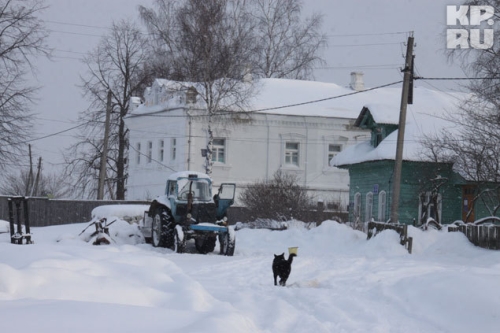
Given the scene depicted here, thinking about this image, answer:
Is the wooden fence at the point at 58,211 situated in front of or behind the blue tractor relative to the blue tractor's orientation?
behind

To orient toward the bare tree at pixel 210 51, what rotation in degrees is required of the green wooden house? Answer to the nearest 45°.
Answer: approximately 45° to its right

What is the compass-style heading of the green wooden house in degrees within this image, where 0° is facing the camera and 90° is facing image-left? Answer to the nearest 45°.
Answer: approximately 45°

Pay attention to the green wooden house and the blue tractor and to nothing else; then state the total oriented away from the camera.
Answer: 0

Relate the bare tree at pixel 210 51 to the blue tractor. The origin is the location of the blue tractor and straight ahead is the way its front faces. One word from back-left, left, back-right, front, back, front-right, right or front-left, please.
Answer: back-left

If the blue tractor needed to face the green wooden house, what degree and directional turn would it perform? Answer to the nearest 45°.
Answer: approximately 90° to its left

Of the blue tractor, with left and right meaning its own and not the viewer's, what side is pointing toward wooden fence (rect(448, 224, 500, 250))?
left

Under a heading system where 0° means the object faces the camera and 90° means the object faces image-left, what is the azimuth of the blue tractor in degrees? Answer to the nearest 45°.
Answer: approximately 315°

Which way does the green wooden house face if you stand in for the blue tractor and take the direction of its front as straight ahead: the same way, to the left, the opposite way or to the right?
to the right

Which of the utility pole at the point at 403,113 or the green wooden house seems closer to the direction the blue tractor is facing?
the utility pole

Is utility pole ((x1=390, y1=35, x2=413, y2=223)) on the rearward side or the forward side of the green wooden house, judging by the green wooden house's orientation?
on the forward side

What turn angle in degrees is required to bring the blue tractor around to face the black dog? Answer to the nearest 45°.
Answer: approximately 45° to its right

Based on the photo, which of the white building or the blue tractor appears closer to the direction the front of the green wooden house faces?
the blue tractor

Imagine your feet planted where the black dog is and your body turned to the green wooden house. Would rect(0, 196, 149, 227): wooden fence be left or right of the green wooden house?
left
